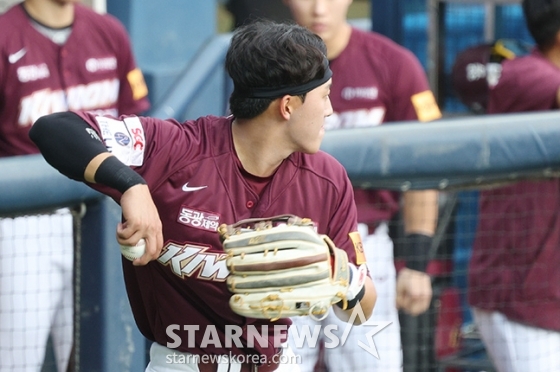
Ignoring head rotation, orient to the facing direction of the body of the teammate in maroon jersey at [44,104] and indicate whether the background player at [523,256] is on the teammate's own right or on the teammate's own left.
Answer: on the teammate's own left

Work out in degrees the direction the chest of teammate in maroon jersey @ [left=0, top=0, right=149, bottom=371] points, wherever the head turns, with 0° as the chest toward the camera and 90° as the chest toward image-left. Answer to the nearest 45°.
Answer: approximately 0°

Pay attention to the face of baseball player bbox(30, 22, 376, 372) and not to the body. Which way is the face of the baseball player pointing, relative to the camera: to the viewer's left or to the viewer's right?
to the viewer's right

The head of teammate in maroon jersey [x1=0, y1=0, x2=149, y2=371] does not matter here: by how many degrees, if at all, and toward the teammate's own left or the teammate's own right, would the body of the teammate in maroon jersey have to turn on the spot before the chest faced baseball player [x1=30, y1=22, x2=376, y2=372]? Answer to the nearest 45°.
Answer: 0° — they already face them

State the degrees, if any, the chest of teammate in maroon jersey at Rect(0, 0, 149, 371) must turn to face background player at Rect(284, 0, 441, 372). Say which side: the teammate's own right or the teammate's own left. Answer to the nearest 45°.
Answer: approximately 90° to the teammate's own left
